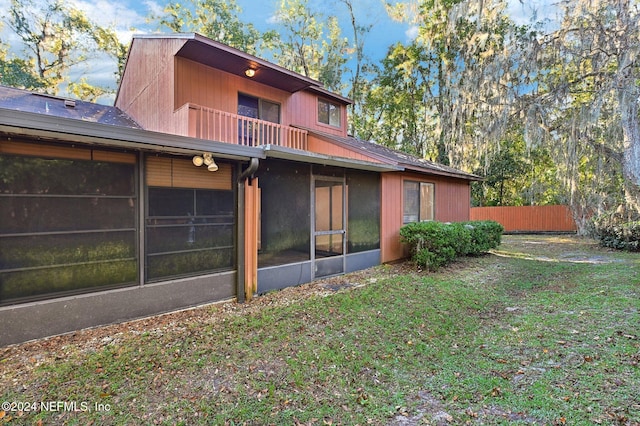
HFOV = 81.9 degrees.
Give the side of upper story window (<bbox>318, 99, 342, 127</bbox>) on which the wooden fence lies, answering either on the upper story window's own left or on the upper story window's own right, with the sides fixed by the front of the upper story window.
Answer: on the upper story window's own left

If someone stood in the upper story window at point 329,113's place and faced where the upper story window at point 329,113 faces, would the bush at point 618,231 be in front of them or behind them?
in front

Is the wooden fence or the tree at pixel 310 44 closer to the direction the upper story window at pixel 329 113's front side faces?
the wooden fence

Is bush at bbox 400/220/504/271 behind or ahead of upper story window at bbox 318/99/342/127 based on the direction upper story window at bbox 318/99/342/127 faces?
ahead

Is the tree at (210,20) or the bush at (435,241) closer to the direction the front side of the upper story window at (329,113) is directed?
the bush

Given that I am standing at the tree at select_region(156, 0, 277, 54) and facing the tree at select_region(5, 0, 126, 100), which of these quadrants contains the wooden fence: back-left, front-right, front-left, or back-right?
back-left

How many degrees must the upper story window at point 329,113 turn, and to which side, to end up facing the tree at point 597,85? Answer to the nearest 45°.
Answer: approximately 45° to its left

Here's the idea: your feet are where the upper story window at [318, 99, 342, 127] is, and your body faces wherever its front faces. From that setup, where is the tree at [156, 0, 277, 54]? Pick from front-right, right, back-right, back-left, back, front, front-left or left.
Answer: back

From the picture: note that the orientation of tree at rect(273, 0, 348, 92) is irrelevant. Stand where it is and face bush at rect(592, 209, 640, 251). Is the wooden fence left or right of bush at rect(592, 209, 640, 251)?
left

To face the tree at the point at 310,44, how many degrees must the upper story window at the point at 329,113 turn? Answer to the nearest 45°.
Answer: approximately 135° to its left

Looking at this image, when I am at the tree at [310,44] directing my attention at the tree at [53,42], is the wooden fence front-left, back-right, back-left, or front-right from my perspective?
back-left

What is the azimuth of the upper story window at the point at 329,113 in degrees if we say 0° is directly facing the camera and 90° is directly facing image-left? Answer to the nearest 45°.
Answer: approximately 315°

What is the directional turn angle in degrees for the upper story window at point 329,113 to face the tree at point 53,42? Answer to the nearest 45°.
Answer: approximately 135° to its right

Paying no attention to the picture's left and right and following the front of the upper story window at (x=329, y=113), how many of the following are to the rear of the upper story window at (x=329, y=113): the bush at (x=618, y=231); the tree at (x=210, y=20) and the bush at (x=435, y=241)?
1
